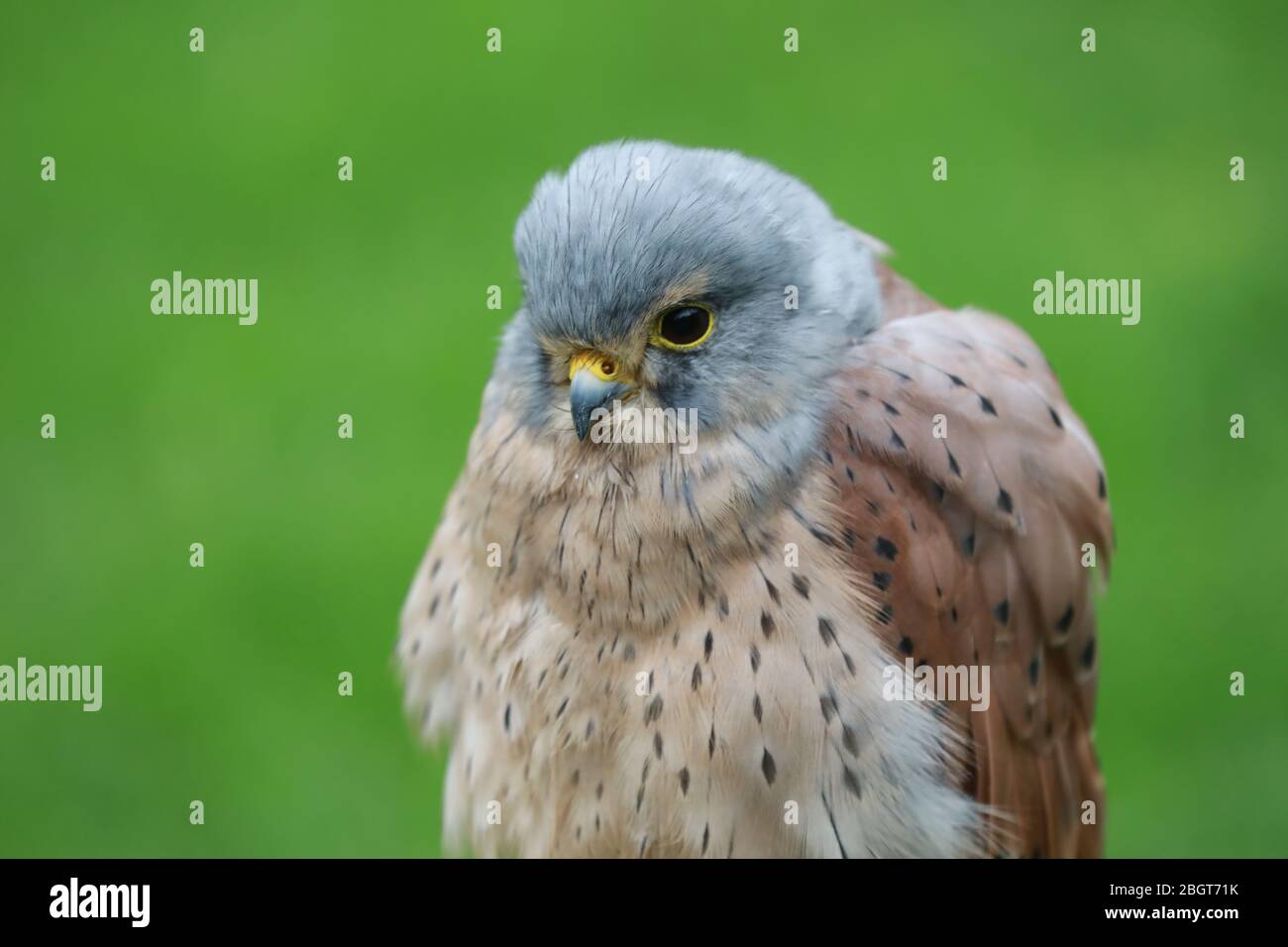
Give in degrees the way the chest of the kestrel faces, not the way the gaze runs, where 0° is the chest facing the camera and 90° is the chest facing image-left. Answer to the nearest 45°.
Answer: approximately 45°
